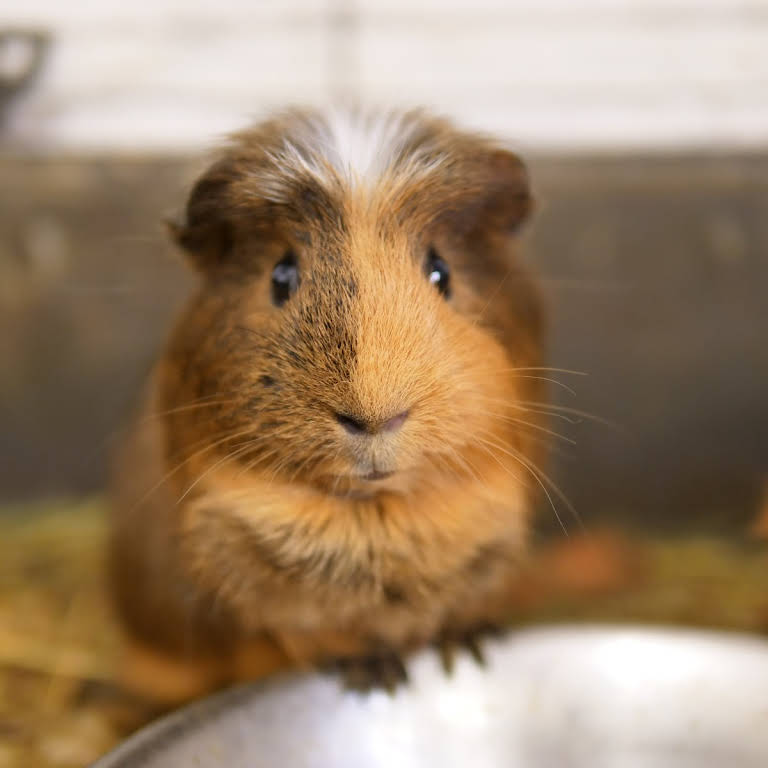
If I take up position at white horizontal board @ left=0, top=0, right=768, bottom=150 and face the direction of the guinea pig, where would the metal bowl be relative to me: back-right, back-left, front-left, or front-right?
front-left

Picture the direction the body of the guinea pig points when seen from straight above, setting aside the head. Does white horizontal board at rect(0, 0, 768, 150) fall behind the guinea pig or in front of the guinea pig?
behind

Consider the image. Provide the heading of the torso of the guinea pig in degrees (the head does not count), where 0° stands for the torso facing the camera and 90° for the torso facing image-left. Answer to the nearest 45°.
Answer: approximately 0°
